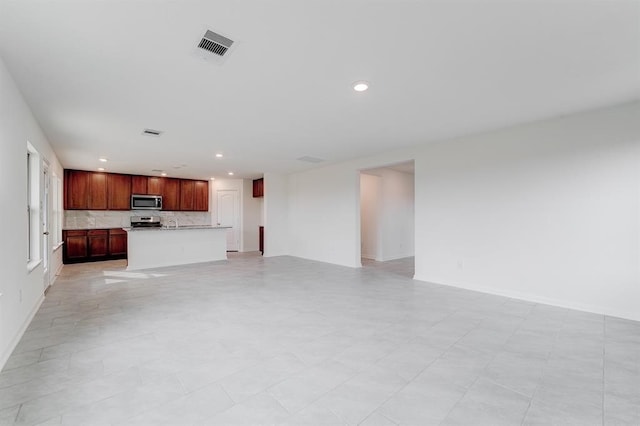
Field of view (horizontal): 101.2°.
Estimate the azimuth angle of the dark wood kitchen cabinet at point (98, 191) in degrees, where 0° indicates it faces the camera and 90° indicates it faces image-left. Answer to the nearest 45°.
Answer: approximately 0°

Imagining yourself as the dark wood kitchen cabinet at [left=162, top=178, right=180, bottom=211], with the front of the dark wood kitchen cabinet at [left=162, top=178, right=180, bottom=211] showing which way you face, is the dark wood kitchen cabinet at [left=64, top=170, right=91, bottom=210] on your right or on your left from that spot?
on your right

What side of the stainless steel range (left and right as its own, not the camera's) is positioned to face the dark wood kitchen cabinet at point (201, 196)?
left

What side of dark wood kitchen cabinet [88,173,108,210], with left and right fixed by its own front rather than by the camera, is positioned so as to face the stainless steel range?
left
